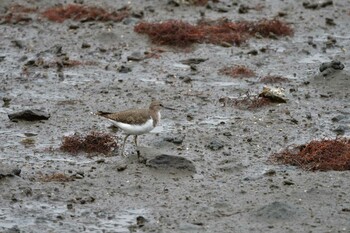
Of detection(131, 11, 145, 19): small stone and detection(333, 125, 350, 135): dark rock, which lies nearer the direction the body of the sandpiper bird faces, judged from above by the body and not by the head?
the dark rock

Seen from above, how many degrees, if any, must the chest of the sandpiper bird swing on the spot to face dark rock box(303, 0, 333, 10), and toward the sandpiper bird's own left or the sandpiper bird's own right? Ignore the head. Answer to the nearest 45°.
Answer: approximately 45° to the sandpiper bird's own left

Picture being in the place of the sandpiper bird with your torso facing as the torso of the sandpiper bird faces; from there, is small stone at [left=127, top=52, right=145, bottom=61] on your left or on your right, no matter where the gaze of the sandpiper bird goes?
on your left

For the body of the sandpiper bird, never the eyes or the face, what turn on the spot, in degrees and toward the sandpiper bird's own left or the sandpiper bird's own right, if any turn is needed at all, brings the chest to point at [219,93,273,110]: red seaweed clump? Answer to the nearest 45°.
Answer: approximately 45° to the sandpiper bird's own left

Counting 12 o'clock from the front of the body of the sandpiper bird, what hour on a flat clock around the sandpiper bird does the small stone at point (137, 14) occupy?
The small stone is roughly at 9 o'clock from the sandpiper bird.

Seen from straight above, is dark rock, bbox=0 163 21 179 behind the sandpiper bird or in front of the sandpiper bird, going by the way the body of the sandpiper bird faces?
behind

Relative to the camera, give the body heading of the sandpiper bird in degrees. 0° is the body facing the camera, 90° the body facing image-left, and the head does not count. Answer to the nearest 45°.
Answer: approximately 270°

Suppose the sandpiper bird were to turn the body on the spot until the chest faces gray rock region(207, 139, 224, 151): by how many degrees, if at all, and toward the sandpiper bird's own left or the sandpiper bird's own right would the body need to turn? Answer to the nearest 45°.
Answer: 0° — it already faces it

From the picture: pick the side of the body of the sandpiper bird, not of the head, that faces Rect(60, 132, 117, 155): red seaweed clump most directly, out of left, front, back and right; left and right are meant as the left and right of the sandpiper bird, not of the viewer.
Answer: back

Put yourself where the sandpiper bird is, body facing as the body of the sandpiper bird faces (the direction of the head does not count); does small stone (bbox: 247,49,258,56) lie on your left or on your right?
on your left

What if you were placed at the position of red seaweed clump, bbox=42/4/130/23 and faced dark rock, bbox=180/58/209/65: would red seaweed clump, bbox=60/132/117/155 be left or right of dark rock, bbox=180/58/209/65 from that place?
right
